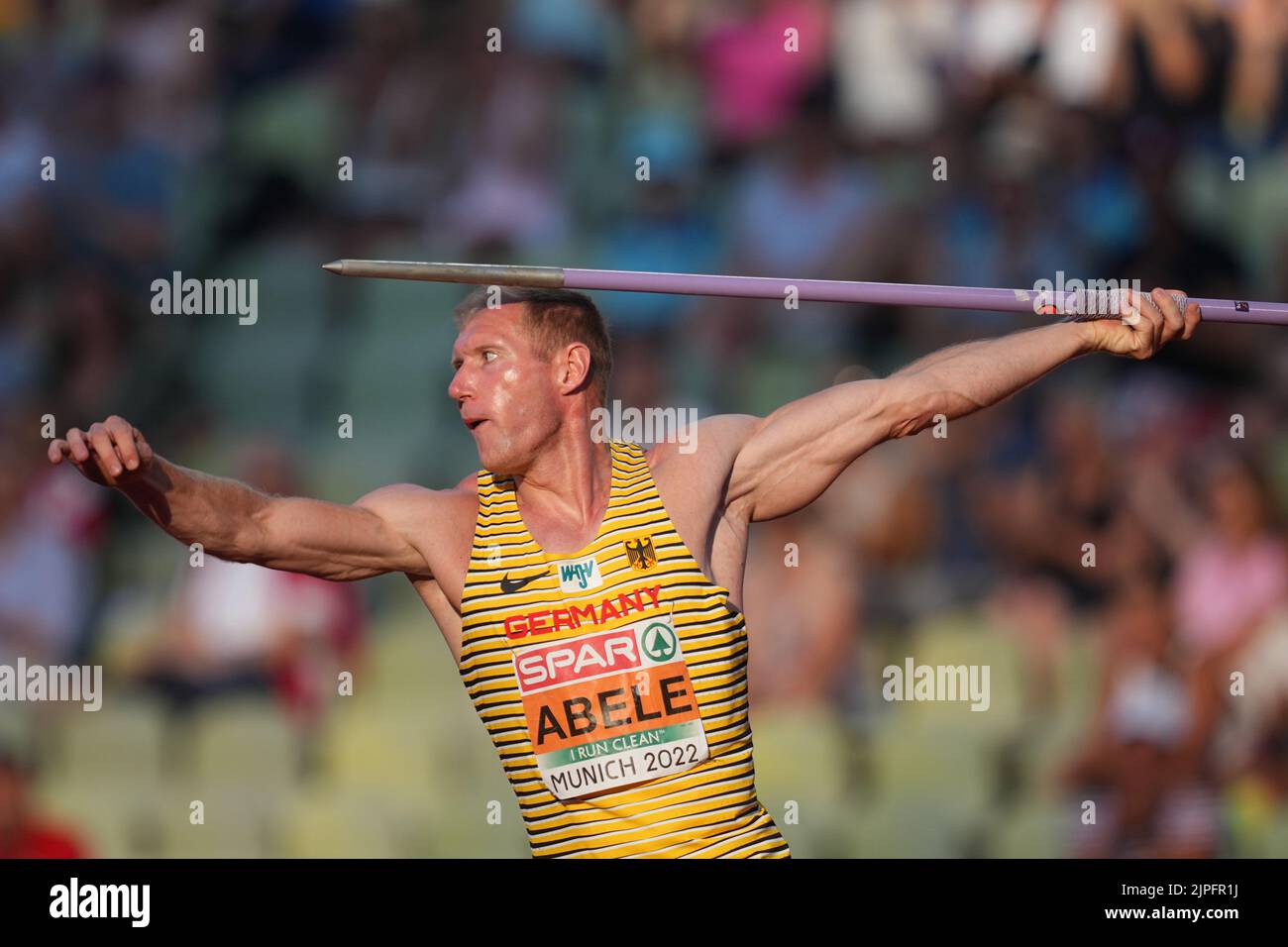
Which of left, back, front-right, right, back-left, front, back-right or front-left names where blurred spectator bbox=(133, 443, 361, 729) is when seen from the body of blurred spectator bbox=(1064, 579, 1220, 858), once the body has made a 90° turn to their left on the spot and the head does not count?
back

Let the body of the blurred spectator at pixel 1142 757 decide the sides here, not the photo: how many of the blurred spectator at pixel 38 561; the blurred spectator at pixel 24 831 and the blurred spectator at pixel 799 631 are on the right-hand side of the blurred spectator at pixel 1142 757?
3

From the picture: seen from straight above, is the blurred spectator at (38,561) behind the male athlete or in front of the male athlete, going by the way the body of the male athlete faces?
behind

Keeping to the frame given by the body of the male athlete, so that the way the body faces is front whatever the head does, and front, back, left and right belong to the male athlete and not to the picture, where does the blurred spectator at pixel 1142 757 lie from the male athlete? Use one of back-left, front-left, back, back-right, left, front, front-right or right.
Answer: back-left

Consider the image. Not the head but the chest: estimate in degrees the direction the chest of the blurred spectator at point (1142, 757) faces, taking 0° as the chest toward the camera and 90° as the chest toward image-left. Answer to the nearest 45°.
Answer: approximately 0°

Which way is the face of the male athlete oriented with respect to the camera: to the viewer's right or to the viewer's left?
to the viewer's left

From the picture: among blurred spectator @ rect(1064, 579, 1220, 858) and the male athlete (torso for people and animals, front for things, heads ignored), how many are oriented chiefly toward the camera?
2

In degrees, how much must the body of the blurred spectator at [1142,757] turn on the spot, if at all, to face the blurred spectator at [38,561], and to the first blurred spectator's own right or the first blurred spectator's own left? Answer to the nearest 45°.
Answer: approximately 90° to the first blurred spectator's own right
